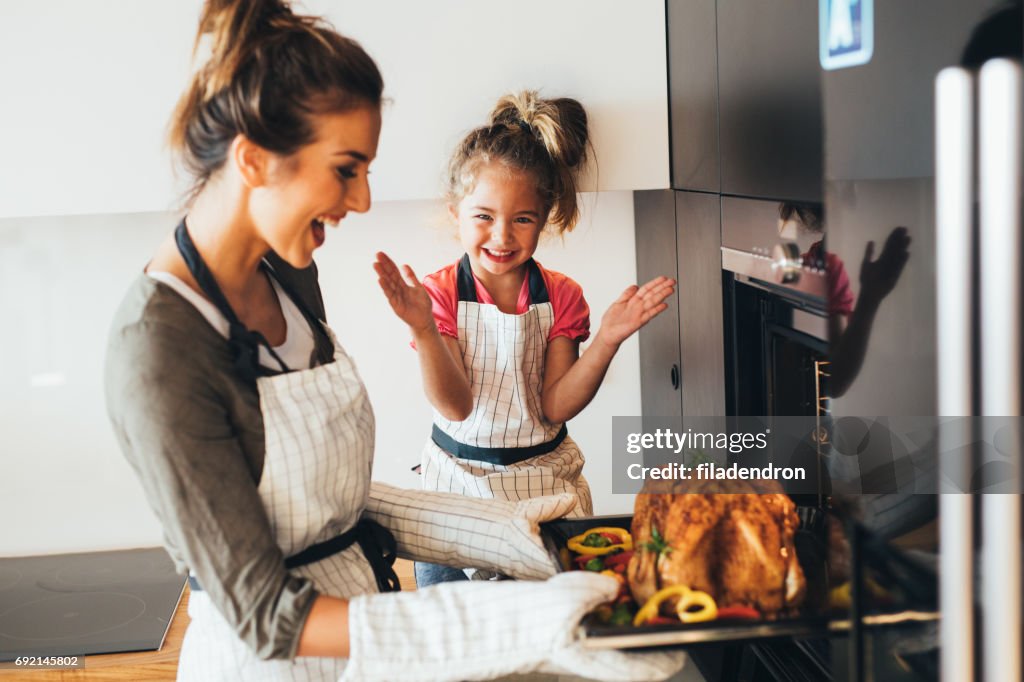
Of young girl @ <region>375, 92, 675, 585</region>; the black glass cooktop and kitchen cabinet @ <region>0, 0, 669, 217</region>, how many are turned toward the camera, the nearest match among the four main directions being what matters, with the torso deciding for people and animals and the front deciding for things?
3

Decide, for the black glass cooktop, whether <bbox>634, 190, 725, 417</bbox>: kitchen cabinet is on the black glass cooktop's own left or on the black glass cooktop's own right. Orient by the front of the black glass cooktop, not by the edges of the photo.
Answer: on the black glass cooktop's own left

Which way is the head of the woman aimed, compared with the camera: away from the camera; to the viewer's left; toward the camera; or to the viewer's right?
to the viewer's right

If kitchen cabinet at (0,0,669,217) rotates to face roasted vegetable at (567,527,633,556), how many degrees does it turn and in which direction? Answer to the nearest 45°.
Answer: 0° — it already faces it

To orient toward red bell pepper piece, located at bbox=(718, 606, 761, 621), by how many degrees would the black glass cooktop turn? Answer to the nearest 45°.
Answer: approximately 45° to its left

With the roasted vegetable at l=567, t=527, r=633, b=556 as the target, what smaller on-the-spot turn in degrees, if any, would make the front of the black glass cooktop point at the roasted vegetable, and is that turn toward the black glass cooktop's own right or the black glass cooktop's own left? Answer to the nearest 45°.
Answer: approximately 45° to the black glass cooktop's own left

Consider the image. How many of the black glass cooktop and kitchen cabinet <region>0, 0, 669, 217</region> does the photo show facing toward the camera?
2

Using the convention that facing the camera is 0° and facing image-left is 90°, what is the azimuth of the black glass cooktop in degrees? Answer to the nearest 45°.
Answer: approximately 0°

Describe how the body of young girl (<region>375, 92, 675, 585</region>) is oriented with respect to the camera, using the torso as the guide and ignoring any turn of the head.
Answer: toward the camera

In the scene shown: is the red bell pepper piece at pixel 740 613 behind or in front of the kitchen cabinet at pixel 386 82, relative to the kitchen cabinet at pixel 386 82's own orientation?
in front

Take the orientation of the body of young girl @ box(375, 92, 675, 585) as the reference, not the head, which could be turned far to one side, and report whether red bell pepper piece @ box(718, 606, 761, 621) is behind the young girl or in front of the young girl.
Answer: in front
